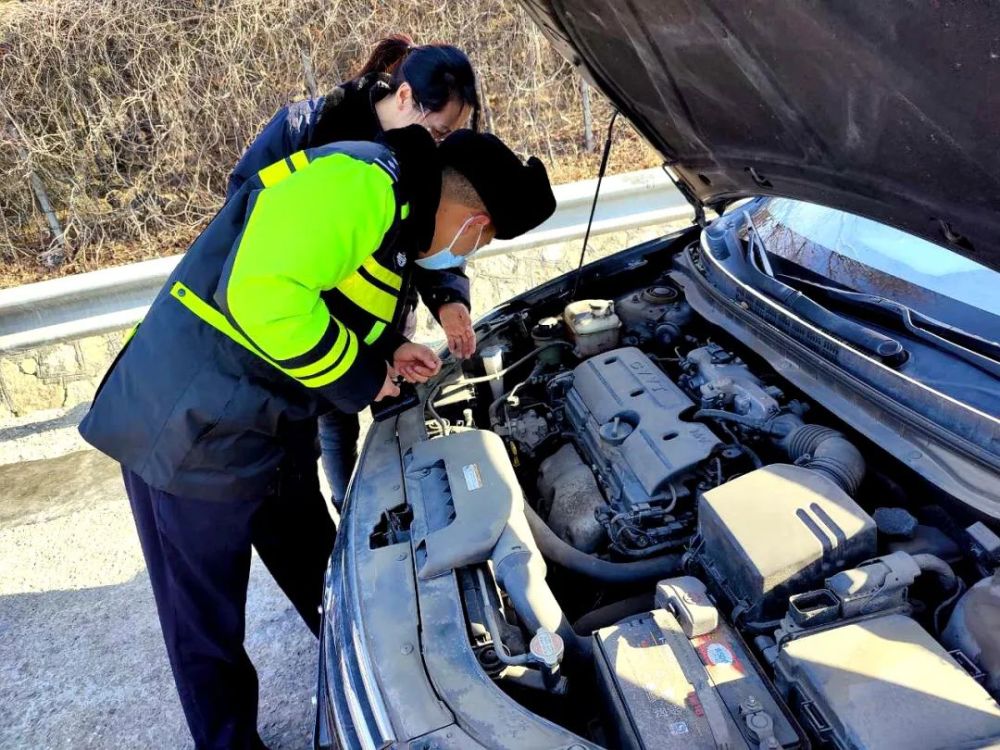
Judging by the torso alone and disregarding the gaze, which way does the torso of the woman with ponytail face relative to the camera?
to the viewer's right

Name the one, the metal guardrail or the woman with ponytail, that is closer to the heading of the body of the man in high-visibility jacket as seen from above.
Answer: the woman with ponytail

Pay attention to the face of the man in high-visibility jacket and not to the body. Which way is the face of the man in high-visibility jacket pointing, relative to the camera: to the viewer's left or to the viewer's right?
to the viewer's right

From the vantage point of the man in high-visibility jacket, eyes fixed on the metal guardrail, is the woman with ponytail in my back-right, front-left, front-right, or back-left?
front-right

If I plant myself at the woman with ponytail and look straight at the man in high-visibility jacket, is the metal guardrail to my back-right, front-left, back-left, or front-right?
back-right

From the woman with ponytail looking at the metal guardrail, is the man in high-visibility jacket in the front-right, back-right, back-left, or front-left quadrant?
back-left

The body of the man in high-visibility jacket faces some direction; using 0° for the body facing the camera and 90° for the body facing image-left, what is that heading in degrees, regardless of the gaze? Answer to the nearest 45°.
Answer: approximately 270°

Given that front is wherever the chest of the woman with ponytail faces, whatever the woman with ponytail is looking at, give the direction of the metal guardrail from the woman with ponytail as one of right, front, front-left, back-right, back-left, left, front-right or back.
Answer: back-left

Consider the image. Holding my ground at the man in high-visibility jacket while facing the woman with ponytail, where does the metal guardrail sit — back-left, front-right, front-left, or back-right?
front-left

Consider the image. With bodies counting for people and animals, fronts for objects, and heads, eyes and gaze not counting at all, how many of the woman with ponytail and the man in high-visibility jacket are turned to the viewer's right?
2

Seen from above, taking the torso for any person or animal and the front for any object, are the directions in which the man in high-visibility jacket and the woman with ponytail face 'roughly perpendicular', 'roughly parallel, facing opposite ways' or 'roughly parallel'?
roughly parallel
